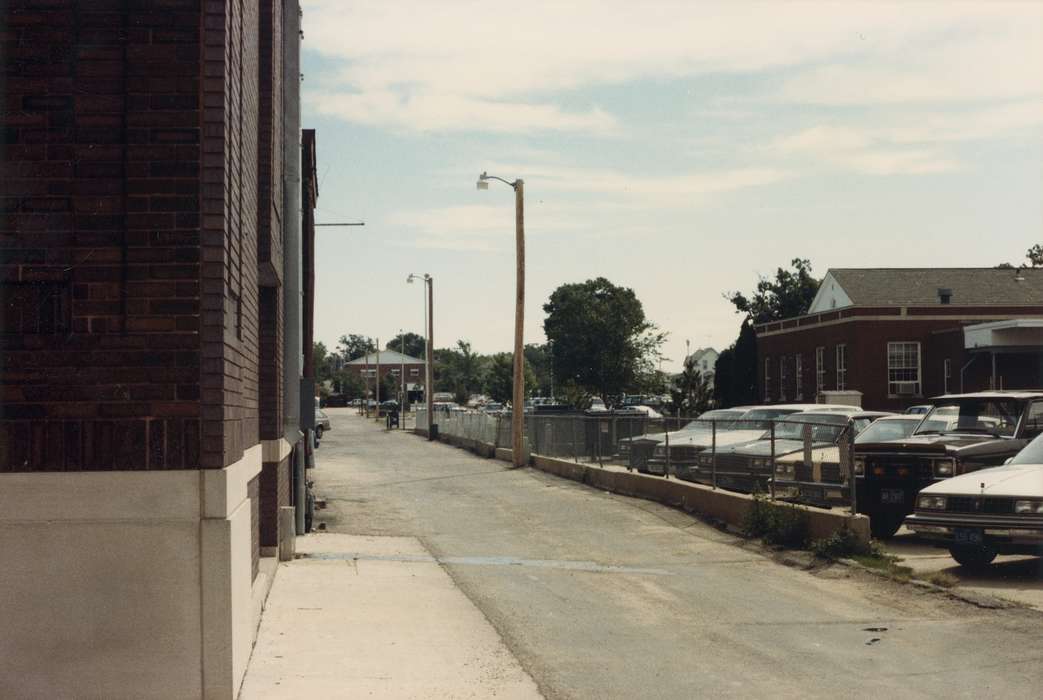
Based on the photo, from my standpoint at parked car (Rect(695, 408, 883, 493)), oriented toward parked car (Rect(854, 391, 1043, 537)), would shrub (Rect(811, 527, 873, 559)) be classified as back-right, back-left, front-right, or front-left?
front-right

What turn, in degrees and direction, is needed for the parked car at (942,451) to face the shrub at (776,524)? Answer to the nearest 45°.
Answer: approximately 45° to its right

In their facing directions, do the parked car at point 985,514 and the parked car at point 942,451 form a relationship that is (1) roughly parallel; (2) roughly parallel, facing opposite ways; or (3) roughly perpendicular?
roughly parallel

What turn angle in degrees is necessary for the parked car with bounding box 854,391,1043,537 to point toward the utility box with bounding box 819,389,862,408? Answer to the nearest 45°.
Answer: approximately 135° to its right

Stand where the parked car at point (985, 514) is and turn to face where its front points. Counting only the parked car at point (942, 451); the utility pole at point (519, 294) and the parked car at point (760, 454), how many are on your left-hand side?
0

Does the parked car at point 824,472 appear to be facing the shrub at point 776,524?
yes

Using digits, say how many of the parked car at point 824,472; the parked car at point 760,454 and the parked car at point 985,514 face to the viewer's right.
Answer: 0

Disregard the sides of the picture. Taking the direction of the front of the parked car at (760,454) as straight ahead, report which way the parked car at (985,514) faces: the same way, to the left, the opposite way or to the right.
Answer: the same way

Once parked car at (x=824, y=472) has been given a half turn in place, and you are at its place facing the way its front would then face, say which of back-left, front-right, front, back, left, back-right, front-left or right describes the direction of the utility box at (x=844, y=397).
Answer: front-left

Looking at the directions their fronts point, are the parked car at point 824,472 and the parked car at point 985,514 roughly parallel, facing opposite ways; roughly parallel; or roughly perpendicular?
roughly parallel

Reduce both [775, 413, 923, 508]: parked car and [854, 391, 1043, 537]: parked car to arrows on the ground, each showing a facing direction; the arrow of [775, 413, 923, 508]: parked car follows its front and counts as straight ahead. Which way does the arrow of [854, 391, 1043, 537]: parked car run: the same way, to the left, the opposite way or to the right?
the same way

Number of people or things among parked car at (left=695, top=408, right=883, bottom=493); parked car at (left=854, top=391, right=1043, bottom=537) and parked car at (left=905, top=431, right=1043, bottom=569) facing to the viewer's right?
0

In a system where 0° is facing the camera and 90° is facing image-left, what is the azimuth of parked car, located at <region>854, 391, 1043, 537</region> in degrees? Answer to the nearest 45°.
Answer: approximately 45°

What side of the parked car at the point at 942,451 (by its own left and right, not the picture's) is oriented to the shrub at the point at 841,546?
front
